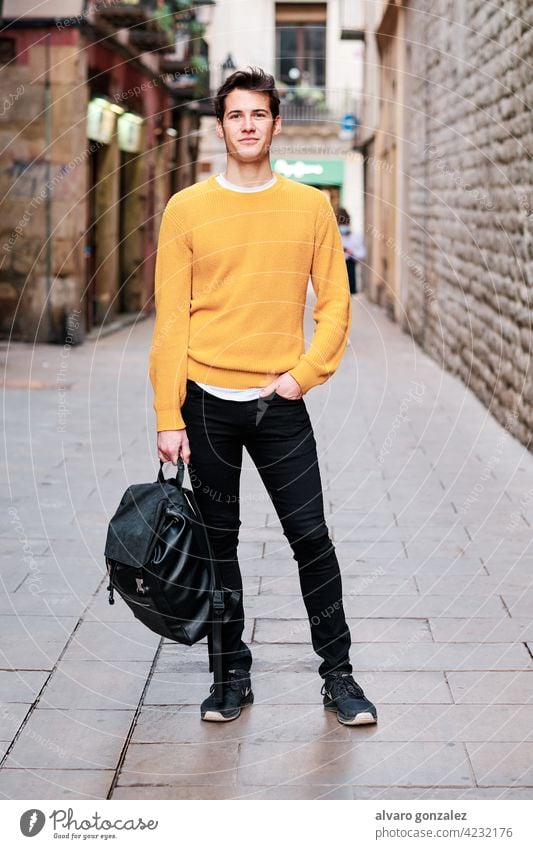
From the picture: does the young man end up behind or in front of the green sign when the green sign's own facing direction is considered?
in front

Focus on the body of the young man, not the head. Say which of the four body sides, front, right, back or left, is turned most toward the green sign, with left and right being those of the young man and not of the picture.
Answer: back

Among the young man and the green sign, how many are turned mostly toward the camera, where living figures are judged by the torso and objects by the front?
2

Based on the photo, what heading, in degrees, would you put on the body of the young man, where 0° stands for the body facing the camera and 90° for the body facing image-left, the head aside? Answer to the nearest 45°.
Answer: approximately 0°

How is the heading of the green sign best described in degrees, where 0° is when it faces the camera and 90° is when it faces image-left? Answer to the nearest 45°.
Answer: approximately 0°
